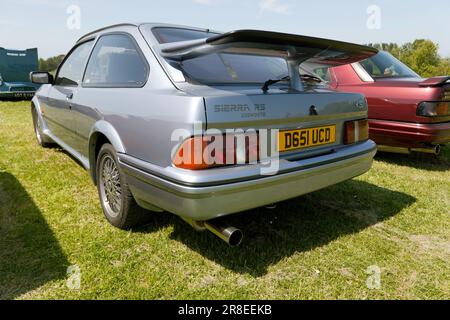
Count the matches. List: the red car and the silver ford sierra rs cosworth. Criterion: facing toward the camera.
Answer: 0

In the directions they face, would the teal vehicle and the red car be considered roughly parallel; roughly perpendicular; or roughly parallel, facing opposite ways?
roughly parallel, facing opposite ways

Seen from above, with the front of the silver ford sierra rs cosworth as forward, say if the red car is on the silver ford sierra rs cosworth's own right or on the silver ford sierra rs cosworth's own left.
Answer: on the silver ford sierra rs cosworth's own right

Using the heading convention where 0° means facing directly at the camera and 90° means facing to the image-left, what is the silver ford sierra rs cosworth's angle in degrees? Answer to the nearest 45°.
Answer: approximately 135°

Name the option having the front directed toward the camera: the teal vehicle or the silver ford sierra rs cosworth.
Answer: the teal vehicle

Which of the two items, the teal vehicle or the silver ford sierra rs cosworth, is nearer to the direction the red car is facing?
the teal vehicle

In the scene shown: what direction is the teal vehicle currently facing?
toward the camera

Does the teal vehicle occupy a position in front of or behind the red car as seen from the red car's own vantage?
in front

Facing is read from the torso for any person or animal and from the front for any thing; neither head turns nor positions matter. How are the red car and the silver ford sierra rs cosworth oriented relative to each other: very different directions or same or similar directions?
same or similar directions

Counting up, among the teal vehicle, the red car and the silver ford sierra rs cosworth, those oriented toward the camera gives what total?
1

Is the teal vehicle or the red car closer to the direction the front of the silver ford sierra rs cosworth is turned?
the teal vehicle

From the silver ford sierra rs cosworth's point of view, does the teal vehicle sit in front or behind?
in front
